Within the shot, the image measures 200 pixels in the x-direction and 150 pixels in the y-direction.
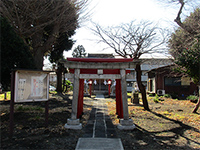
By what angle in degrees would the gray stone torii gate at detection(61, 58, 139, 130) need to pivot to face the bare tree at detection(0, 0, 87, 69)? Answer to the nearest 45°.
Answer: approximately 135° to its right

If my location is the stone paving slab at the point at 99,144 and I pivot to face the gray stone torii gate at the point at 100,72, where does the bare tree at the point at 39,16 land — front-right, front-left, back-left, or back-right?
front-left

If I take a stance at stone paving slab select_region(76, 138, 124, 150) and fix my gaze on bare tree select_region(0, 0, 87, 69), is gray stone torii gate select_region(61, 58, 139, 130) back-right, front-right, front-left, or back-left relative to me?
front-right

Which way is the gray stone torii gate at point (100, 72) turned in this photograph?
toward the camera
